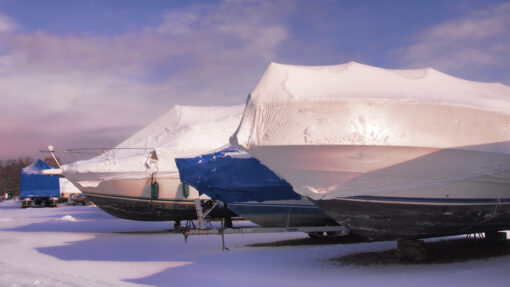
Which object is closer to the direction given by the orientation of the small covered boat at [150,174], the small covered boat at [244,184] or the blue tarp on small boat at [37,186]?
the blue tarp on small boat

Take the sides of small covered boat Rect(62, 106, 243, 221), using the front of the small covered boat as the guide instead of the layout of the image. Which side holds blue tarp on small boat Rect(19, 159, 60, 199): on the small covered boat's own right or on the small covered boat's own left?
on the small covered boat's own right

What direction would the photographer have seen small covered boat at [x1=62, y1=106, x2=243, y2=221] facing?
facing to the left of the viewer

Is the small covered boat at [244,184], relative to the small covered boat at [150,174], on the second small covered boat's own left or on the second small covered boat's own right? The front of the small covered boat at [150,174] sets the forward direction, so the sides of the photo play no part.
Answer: on the second small covered boat's own left
